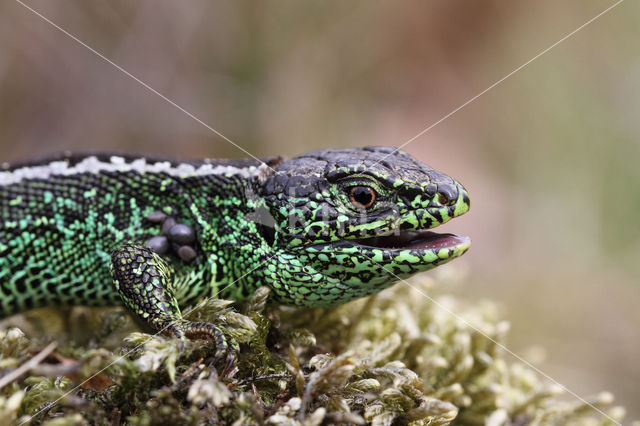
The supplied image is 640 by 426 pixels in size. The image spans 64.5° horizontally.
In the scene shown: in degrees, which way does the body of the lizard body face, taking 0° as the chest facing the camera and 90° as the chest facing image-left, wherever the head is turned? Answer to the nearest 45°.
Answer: approximately 270°
